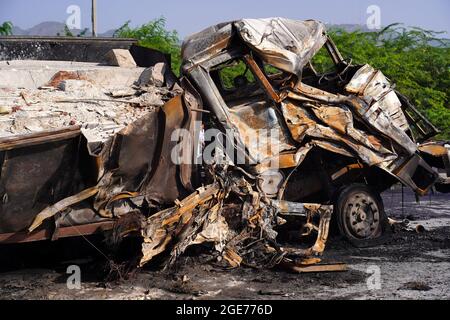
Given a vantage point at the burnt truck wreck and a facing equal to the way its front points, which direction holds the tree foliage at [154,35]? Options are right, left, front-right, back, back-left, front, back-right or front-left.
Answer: left

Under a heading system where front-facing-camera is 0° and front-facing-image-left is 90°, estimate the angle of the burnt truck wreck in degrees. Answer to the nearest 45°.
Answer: approximately 270°

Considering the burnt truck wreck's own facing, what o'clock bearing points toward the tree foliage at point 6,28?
The tree foliage is roughly at 8 o'clock from the burnt truck wreck.

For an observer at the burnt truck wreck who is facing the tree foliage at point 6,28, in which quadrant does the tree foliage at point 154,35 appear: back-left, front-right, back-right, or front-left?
front-right
